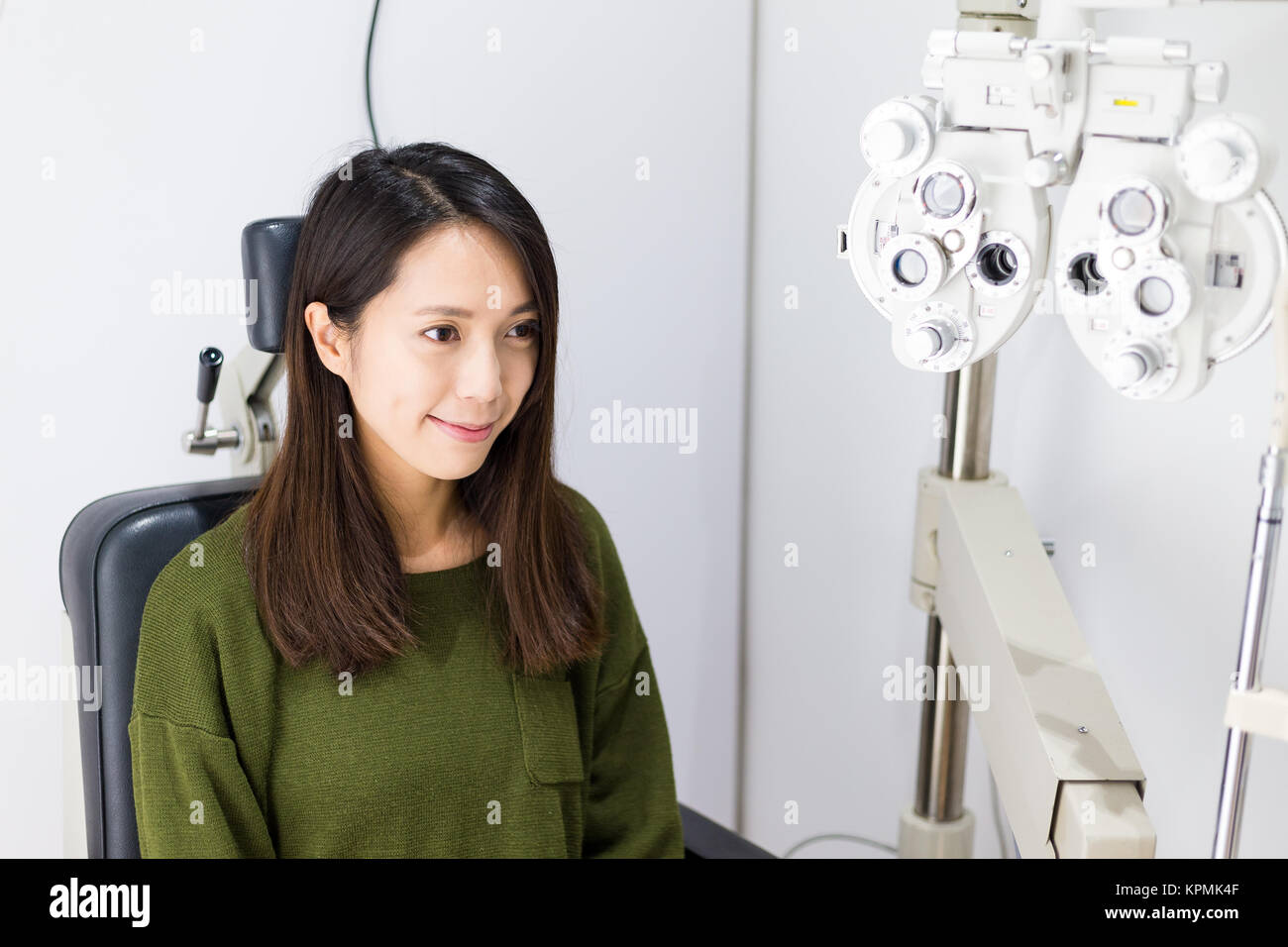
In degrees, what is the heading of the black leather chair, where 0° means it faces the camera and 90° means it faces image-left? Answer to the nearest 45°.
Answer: approximately 315°

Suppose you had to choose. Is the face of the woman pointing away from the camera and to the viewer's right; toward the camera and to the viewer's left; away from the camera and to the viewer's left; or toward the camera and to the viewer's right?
toward the camera and to the viewer's right
